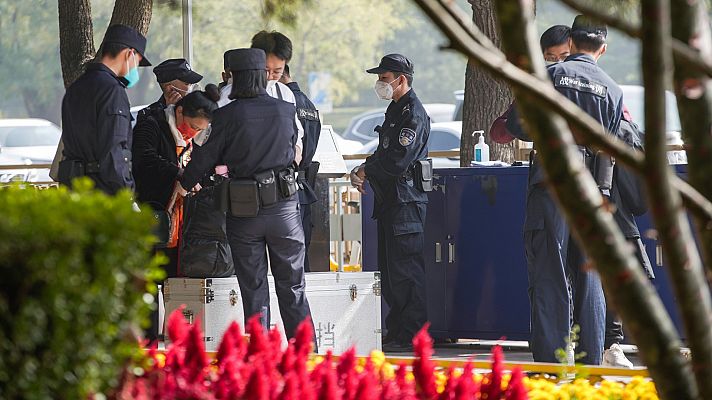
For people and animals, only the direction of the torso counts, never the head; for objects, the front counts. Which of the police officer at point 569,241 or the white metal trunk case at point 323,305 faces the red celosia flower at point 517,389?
the white metal trunk case

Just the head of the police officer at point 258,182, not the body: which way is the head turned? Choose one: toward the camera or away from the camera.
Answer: away from the camera

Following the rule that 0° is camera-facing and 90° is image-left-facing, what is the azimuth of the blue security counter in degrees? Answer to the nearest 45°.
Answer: approximately 0°

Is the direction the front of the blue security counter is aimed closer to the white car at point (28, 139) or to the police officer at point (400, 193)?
the police officer

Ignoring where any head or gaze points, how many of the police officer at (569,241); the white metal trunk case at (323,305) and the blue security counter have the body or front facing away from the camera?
1

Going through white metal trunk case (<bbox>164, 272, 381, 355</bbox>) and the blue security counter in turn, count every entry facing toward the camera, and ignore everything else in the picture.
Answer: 2

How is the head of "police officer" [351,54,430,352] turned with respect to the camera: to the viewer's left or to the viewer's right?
to the viewer's left

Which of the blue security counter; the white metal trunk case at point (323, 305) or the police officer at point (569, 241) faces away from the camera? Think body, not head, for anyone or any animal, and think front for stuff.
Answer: the police officer

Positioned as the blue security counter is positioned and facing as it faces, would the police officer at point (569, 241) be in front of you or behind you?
in front

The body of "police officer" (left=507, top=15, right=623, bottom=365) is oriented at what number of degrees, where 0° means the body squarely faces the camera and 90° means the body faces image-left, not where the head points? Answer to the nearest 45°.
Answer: approximately 180°

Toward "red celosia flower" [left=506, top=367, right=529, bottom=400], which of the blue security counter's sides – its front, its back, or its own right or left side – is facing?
front

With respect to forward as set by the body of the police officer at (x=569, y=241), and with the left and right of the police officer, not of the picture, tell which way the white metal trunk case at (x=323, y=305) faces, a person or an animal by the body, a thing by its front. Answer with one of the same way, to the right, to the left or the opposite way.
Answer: the opposite way
